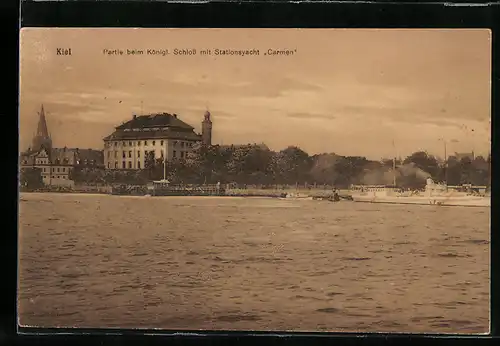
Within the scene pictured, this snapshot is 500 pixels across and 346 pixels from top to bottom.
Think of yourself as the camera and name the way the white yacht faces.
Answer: facing to the left of the viewer
